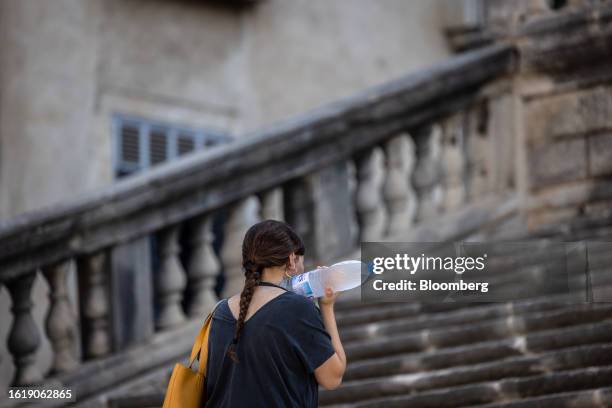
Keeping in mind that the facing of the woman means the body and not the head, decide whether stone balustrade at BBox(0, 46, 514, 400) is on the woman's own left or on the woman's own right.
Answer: on the woman's own left

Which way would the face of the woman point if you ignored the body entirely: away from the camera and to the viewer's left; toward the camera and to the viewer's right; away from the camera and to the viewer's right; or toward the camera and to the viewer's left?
away from the camera and to the viewer's right

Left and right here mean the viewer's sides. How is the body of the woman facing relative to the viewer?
facing away from the viewer and to the right of the viewer
